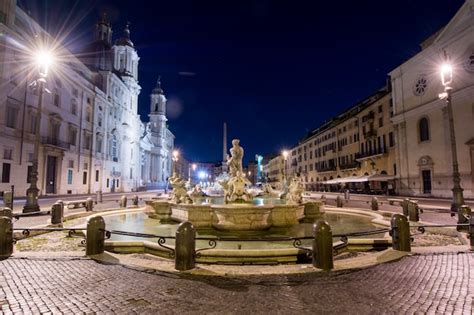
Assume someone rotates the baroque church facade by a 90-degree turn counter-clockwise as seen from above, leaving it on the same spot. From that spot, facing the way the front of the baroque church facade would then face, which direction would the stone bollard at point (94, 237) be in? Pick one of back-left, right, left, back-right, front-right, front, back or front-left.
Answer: back-right

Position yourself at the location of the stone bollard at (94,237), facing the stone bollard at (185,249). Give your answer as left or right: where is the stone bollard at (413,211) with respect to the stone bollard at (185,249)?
left

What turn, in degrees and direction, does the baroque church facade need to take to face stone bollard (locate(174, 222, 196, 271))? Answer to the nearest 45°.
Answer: approximately 45° to its right

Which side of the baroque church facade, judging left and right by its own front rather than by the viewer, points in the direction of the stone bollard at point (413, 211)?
front

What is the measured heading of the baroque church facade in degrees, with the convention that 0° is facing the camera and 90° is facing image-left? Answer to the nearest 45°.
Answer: approximately 315°

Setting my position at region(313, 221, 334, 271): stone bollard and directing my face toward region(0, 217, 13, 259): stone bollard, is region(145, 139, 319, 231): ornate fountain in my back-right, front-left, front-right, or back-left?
front-right

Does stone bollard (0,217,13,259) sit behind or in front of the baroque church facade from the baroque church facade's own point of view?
in front

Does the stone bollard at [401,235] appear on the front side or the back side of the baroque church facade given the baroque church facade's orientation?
on the front side
